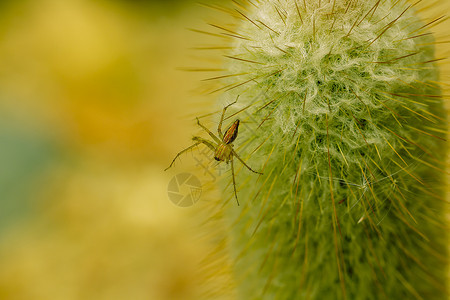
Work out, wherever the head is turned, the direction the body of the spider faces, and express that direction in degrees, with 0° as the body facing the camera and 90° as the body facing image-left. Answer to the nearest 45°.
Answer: approximately 45°
